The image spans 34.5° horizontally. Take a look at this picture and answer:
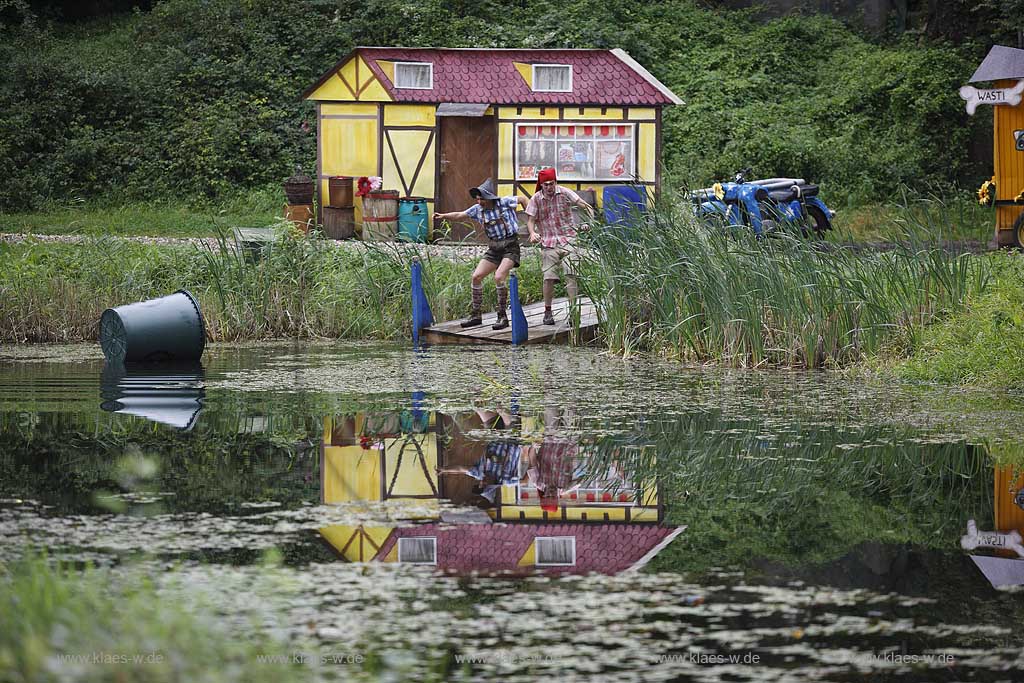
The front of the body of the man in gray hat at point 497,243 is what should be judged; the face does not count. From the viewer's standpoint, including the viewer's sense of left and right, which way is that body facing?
facing the viewer and to the left of the viewer

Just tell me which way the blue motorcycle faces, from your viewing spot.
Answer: facing to the left of the viewer

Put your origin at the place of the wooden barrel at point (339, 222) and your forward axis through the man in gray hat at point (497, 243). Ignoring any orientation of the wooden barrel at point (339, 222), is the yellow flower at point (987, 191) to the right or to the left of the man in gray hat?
left

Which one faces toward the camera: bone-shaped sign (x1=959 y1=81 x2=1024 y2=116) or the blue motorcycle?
the bone-shaped sign

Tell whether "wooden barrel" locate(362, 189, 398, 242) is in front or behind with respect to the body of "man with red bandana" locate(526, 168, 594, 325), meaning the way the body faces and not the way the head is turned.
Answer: behind

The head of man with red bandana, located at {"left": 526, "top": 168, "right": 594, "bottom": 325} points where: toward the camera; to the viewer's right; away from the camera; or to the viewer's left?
toward the camera

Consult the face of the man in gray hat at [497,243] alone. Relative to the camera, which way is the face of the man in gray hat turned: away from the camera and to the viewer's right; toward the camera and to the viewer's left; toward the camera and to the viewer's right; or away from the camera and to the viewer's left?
toward the camera and to the viewer's left

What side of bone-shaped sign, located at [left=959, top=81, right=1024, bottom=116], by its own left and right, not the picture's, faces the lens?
front

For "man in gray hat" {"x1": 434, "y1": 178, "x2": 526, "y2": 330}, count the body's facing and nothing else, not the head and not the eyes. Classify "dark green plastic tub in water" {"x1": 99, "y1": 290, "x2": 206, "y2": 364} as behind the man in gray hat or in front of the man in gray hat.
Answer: in front

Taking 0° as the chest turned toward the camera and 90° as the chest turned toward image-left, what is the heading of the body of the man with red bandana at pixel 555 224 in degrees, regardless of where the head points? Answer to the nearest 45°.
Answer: approximately 0°

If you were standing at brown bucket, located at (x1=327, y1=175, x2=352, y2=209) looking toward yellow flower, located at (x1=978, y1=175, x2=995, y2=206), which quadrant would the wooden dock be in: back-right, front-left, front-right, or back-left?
front-right

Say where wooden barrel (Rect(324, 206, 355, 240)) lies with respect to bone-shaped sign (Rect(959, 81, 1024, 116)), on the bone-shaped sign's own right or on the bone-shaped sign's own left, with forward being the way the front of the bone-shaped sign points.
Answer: on the bone-shaped sign's own right

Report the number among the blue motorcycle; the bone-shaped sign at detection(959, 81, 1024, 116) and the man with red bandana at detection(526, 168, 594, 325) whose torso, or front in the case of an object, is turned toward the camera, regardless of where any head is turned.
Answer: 2

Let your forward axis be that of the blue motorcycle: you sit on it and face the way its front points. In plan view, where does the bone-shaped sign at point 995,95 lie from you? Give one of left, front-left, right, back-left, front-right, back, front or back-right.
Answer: back-left

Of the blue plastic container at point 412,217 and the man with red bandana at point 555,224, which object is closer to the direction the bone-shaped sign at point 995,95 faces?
the man with red bandana
